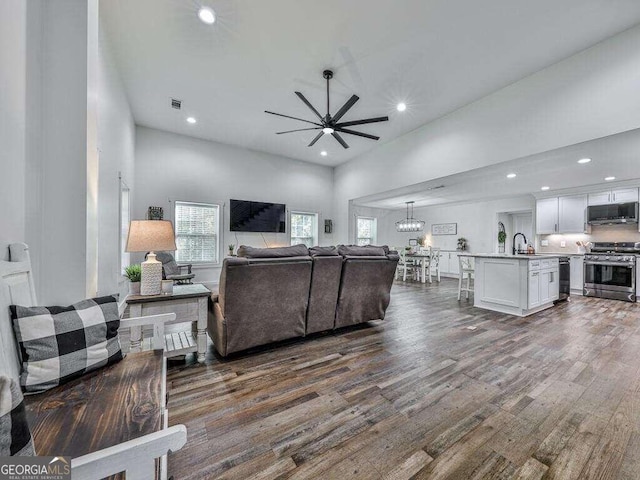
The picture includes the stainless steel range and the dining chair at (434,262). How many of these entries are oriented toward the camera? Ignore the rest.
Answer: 1

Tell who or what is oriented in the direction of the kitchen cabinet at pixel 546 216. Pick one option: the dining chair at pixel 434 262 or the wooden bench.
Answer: the wooden bench

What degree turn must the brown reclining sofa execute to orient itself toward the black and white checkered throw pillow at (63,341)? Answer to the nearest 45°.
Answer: approximately 90° to its left

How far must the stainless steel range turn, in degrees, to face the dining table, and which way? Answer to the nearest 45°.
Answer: approximately 90° to its right

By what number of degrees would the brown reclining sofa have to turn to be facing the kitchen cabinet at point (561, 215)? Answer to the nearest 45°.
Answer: approximately 90° to its right

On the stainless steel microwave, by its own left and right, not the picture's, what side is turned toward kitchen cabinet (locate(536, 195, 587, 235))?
right

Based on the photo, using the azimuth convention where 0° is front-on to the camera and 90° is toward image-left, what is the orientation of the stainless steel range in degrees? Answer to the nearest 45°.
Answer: approximately 0°

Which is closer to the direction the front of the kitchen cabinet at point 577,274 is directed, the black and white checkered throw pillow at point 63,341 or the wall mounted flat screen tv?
the black and white checkered throw pillow

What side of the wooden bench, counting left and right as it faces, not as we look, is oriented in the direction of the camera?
right
